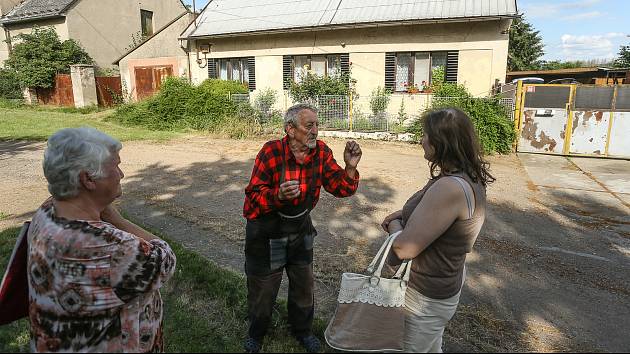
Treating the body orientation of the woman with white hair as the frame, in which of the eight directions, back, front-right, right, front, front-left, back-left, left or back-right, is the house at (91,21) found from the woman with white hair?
front-left

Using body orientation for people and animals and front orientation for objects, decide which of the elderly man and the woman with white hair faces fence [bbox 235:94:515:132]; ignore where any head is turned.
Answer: the woman with white hair

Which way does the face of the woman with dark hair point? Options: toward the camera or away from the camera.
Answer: away from the camera

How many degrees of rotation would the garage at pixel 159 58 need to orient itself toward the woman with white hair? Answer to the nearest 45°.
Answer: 0° — it already faces them

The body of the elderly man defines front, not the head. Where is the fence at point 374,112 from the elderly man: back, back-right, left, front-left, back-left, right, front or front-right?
back-left

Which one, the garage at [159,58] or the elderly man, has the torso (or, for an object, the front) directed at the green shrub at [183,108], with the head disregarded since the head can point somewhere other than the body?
the garage

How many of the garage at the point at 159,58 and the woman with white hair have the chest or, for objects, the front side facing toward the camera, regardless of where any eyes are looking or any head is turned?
1

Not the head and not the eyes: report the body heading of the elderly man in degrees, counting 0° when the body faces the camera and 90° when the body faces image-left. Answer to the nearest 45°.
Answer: approximately 315°

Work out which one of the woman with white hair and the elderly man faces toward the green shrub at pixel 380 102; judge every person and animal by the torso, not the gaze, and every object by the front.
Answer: the woman with white hair

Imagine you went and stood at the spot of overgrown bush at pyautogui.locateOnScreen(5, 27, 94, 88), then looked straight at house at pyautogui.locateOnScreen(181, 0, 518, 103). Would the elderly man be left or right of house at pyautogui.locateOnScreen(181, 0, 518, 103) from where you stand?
right

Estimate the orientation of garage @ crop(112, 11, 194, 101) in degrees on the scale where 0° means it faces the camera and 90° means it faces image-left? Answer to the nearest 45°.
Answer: approximately 0°

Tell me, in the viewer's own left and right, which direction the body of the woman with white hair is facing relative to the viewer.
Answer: facing away from the viewer and to the right of the viewer

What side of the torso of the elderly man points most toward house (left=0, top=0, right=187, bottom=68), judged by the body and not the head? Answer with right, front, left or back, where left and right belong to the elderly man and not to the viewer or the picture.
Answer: back

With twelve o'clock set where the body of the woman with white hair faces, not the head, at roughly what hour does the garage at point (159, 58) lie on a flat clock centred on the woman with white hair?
The garage is roughly at 11 o'clock from the woman with white hair.
